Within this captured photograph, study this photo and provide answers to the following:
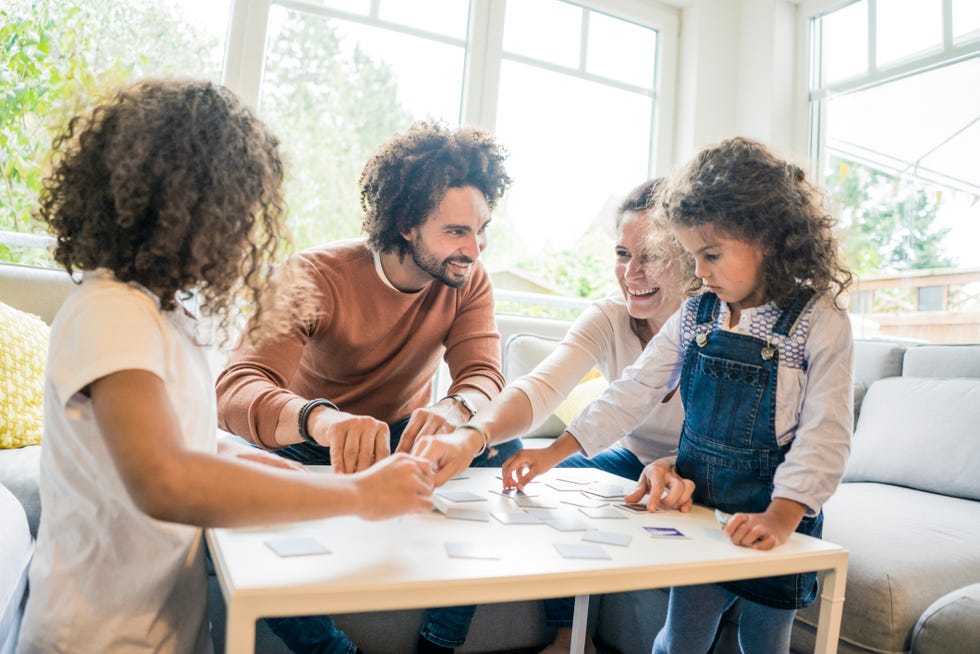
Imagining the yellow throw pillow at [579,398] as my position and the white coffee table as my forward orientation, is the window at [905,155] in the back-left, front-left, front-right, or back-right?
back-left

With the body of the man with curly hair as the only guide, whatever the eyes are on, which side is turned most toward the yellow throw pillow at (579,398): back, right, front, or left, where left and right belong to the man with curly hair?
left

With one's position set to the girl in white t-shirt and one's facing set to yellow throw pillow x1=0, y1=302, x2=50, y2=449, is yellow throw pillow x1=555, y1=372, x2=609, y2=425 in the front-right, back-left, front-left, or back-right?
front-right

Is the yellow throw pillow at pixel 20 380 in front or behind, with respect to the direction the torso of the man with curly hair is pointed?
behind

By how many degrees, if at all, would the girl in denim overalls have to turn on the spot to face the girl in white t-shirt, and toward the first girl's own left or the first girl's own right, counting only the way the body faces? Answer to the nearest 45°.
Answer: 0° — they already face them

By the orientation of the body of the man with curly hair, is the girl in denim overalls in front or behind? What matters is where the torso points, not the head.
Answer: in front

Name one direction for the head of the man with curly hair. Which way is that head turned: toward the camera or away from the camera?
toward the camera

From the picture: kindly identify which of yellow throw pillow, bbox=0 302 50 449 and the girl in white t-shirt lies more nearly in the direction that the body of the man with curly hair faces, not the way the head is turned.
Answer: the girl in white t-shirt

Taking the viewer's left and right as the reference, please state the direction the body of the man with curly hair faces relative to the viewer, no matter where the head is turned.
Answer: facing the viewer and to the right of the viewer

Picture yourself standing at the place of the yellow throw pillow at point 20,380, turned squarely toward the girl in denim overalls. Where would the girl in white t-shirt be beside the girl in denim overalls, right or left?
right

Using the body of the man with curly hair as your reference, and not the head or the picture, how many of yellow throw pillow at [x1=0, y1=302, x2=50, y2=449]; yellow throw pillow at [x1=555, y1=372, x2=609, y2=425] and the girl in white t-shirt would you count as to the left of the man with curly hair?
1

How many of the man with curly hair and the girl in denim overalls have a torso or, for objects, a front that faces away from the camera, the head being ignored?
0

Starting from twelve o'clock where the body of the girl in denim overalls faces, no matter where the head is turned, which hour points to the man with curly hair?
The man with curly hair is roughly at 2 o'clock from the girl in denim overalls.

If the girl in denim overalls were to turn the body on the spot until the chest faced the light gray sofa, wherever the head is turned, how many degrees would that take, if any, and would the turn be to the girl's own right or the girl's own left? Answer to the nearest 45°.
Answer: approximately 180°
